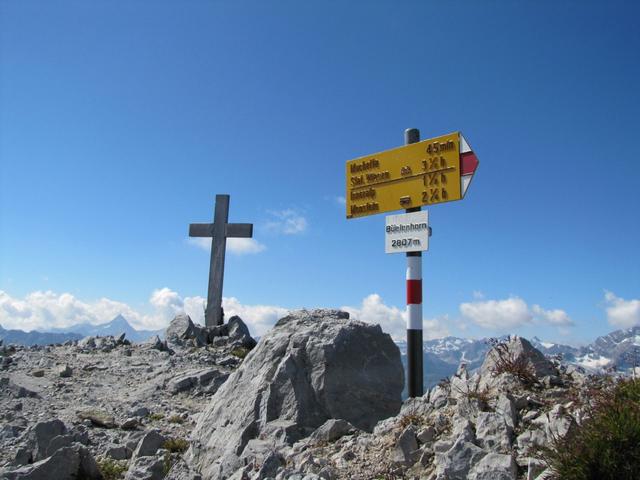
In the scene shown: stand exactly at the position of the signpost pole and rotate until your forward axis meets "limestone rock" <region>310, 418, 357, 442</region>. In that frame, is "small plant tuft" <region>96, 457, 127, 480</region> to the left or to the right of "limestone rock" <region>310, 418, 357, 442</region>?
right

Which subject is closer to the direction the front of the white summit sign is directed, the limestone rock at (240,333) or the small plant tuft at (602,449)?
the small plant tuft

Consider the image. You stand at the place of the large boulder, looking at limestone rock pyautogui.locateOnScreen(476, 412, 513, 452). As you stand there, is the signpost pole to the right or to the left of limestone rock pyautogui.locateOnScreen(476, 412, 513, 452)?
left

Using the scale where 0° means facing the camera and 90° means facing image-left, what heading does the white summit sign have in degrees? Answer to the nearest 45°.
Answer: approximately 0°

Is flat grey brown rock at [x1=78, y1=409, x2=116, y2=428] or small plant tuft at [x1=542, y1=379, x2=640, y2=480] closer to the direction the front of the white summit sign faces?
the small plant tuft

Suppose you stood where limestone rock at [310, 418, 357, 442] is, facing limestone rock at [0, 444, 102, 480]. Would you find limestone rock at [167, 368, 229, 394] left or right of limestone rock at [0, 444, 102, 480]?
right

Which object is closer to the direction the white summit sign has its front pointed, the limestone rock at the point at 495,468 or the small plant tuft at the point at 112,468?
the limestone rock

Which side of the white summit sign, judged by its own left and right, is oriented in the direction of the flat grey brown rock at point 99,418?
right

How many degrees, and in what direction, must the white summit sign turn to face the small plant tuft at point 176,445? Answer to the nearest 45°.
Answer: approximately 90° to its right

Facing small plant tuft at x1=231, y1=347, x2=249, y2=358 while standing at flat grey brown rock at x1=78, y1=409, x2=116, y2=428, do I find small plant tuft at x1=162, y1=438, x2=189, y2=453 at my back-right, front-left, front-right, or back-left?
back-right

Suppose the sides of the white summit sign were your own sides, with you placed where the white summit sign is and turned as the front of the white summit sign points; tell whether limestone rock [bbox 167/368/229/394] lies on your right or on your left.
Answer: on your right
